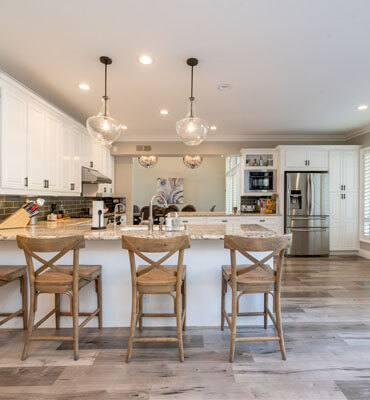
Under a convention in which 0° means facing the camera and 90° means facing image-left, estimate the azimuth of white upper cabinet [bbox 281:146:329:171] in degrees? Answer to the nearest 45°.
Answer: approximately 0°

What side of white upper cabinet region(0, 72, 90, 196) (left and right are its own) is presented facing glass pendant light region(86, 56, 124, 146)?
front

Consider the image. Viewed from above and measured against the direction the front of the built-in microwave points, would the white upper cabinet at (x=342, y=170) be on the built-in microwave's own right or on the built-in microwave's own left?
on the built-in microwave's own left

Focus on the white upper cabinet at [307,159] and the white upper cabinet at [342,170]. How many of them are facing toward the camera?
2

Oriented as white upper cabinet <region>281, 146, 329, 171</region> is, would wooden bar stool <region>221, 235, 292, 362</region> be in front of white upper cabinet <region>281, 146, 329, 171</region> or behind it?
in front

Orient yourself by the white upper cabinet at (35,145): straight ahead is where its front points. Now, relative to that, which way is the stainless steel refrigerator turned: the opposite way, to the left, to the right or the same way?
to the right
